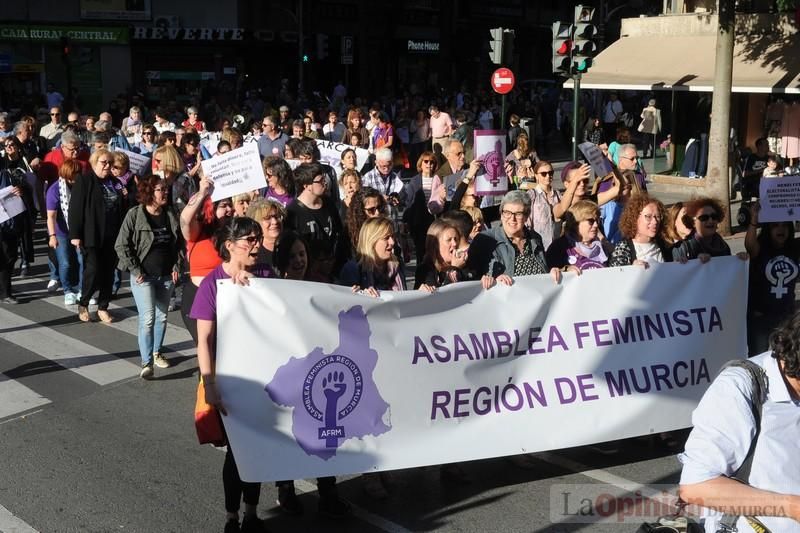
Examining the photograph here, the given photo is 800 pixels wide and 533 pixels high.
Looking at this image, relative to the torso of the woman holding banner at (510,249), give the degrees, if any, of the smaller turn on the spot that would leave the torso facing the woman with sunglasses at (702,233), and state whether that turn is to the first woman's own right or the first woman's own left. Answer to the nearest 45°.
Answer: approximately 90° to the first woman's own left

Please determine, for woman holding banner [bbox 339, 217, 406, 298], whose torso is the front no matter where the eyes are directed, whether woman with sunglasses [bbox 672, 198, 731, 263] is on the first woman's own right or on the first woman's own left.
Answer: on the first woman's own left

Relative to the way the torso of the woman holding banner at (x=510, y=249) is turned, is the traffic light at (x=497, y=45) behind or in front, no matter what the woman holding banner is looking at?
behind

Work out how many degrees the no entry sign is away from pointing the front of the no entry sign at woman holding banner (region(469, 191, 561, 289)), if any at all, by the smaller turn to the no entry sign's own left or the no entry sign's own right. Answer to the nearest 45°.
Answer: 0° — it already faces them

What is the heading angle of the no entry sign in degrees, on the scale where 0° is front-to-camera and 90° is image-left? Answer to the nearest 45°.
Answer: approximately 0°

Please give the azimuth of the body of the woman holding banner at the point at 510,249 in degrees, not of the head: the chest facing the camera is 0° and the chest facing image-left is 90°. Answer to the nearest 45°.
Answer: approximately 0°

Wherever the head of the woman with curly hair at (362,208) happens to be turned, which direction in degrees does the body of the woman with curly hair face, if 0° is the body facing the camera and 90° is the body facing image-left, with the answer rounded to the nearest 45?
approximately 315°

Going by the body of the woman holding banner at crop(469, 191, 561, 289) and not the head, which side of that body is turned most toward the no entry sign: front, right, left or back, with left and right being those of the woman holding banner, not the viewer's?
back

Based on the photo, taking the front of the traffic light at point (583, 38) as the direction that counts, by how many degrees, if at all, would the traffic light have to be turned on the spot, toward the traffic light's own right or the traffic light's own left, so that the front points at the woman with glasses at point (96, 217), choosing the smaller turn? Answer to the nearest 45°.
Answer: approximately 90° to the traffic light's own right

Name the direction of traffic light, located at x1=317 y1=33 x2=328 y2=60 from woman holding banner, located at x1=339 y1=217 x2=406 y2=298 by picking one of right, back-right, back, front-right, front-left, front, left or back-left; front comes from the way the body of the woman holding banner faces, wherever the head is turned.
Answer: back-left

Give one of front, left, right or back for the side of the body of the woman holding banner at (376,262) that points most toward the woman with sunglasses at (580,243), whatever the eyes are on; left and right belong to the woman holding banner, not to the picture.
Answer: left

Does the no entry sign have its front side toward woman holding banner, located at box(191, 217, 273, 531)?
yes
